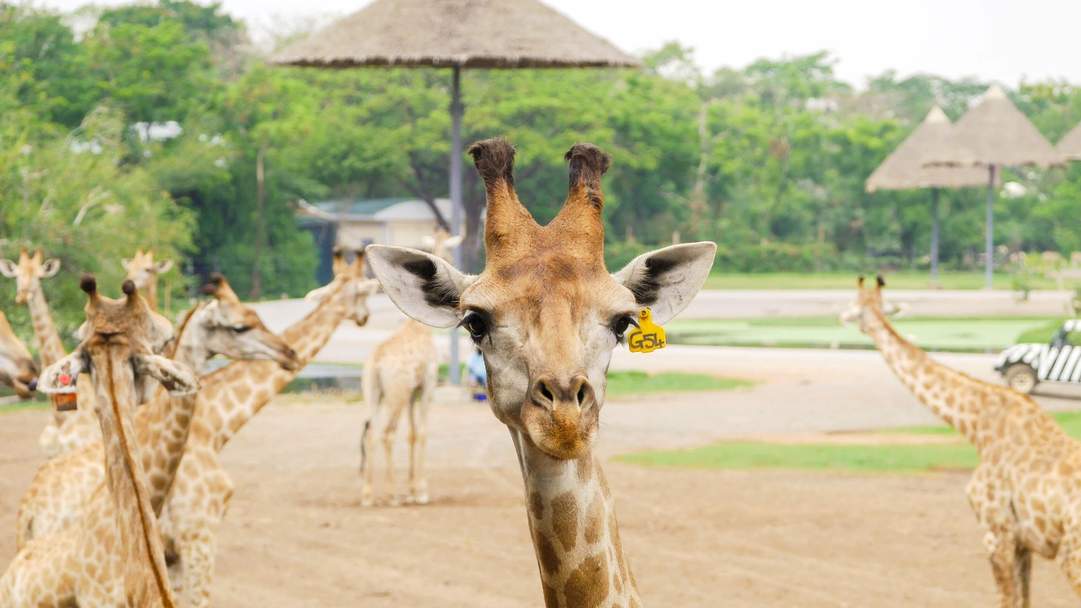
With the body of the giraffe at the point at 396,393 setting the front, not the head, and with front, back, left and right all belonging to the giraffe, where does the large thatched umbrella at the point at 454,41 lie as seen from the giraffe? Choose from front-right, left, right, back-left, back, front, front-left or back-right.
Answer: front-left

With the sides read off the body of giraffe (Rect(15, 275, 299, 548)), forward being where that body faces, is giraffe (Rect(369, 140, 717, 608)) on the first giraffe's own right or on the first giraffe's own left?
on the first giraffe's own right

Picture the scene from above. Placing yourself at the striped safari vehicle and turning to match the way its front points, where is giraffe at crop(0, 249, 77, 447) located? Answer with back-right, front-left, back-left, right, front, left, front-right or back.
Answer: front-left

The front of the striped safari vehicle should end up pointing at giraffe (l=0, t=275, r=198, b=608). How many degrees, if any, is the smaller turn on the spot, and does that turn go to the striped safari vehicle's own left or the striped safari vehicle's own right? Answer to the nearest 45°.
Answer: approximately 90° to the striped safari vehicle's own left

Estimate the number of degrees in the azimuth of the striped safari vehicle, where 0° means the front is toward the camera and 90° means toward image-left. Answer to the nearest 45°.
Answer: approximately 90°

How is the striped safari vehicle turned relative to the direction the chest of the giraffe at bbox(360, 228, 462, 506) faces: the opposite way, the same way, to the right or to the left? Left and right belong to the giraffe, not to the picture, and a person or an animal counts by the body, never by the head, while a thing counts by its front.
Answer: to the left
